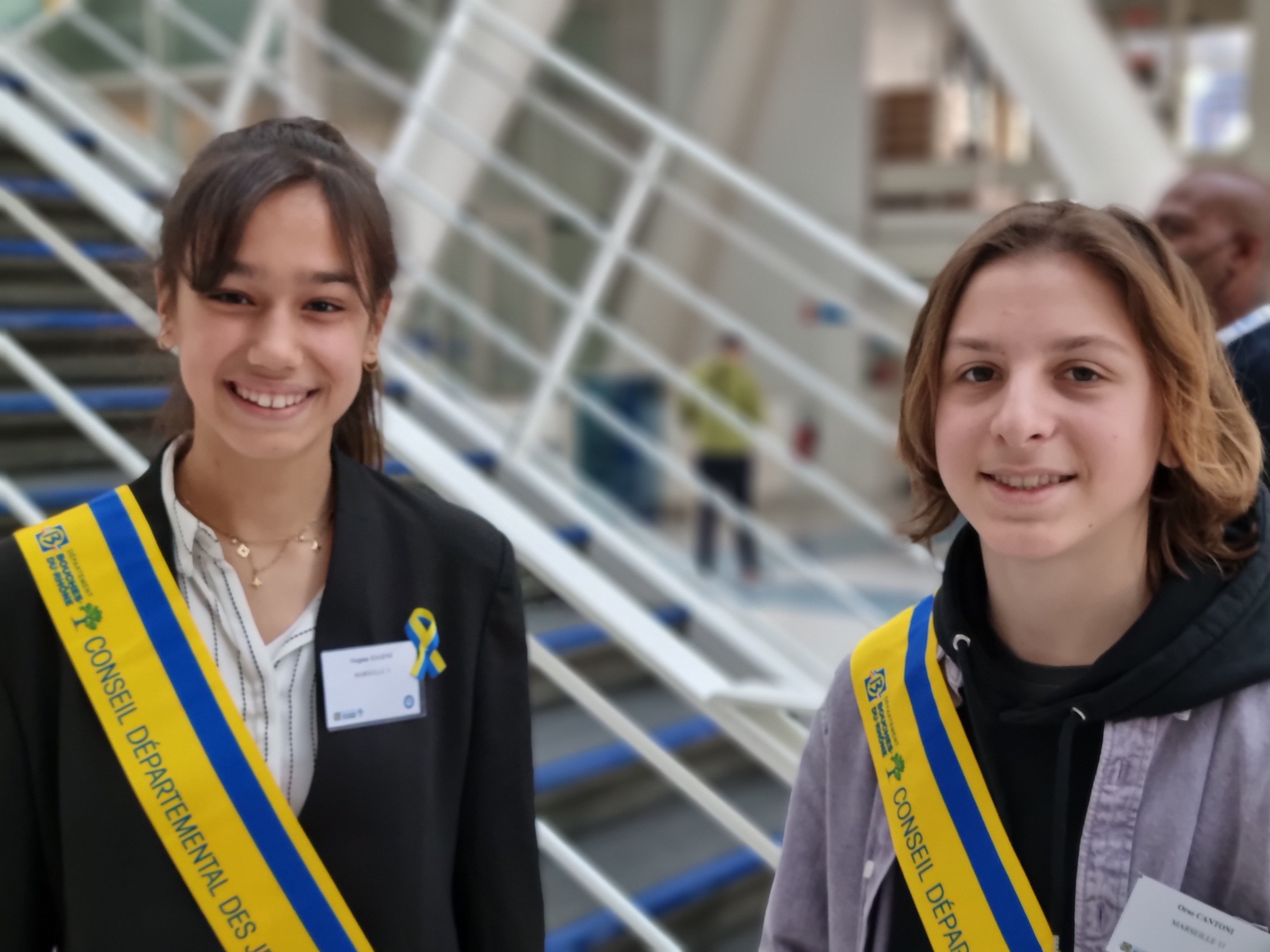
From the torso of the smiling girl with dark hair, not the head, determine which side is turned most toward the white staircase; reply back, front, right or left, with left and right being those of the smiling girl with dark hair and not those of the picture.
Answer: back

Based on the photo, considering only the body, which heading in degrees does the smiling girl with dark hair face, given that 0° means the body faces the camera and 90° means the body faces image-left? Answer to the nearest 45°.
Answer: approximately 0°

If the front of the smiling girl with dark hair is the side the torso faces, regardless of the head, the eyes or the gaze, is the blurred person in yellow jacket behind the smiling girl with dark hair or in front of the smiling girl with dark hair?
behind

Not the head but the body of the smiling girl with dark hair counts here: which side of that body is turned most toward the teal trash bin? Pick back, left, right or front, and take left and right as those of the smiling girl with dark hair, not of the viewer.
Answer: back
